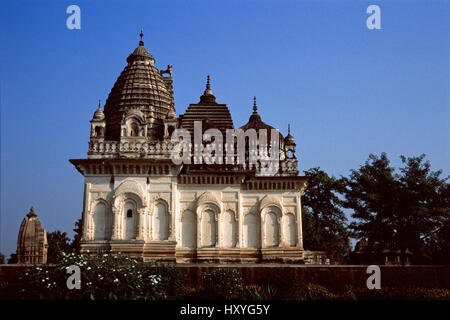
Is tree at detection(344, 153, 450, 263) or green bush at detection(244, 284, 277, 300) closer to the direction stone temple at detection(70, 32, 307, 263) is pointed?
the tree

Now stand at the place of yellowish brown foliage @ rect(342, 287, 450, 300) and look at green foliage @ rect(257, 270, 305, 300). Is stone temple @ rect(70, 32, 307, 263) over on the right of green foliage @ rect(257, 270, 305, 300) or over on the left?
right

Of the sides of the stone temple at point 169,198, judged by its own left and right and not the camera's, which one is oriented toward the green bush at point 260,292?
right

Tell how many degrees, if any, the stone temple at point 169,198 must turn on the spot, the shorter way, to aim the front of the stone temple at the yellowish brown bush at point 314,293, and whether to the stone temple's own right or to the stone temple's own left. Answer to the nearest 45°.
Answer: approximately 45° to the stone temple's own right

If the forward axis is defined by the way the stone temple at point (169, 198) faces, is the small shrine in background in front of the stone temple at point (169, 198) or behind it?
behind

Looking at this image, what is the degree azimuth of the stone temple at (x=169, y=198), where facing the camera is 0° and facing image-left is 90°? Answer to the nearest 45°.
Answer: approximately 270°

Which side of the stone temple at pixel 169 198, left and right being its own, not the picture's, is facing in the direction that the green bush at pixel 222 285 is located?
right

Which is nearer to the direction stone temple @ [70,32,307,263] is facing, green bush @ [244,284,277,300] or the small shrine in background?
the green bush

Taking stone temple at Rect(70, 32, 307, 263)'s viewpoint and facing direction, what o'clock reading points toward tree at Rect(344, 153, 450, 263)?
The tree is roughly at 12 o'clock from the stone temple.

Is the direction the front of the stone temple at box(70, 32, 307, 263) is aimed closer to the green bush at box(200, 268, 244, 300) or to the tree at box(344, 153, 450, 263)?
the tree

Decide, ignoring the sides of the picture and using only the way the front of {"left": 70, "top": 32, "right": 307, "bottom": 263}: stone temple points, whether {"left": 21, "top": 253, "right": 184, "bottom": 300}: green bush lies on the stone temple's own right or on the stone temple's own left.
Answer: on the stone temple's own right

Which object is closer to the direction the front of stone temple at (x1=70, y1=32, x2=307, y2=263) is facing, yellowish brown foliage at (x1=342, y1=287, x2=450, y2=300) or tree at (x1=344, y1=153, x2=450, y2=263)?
the tree
